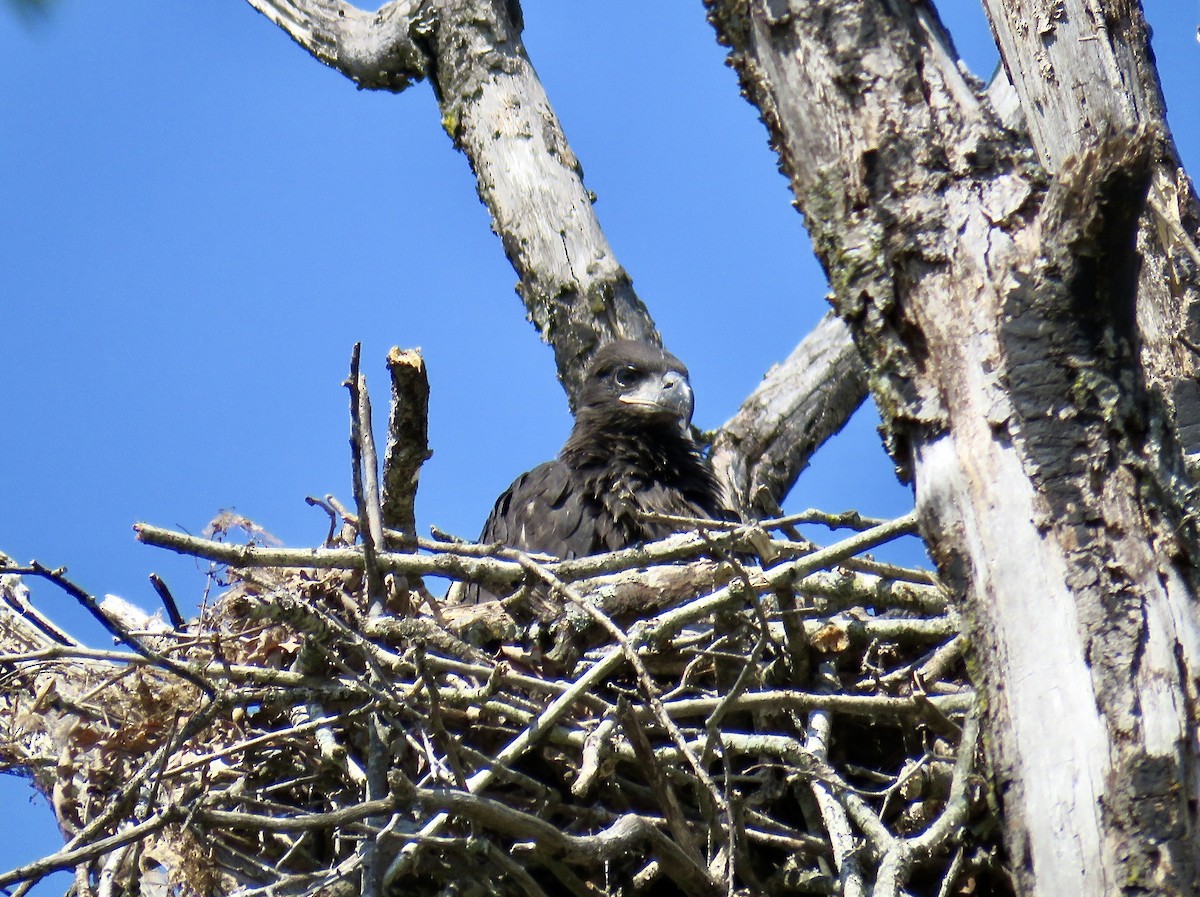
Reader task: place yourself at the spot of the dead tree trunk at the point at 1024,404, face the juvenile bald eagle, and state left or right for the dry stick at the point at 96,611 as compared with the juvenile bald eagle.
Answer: left

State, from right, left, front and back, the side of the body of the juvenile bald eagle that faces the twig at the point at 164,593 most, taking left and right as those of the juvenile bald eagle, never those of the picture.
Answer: right

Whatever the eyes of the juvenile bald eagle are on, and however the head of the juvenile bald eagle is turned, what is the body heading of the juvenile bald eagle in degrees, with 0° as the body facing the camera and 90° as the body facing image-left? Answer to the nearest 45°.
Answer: approximately 315°

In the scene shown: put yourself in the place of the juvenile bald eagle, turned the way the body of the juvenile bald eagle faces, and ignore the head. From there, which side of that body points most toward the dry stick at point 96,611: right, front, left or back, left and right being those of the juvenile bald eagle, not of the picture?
right

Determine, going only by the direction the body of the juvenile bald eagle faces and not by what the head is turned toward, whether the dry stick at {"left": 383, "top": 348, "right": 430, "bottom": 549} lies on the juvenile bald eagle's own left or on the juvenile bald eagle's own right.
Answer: on the juvenile bald eagle's own right
